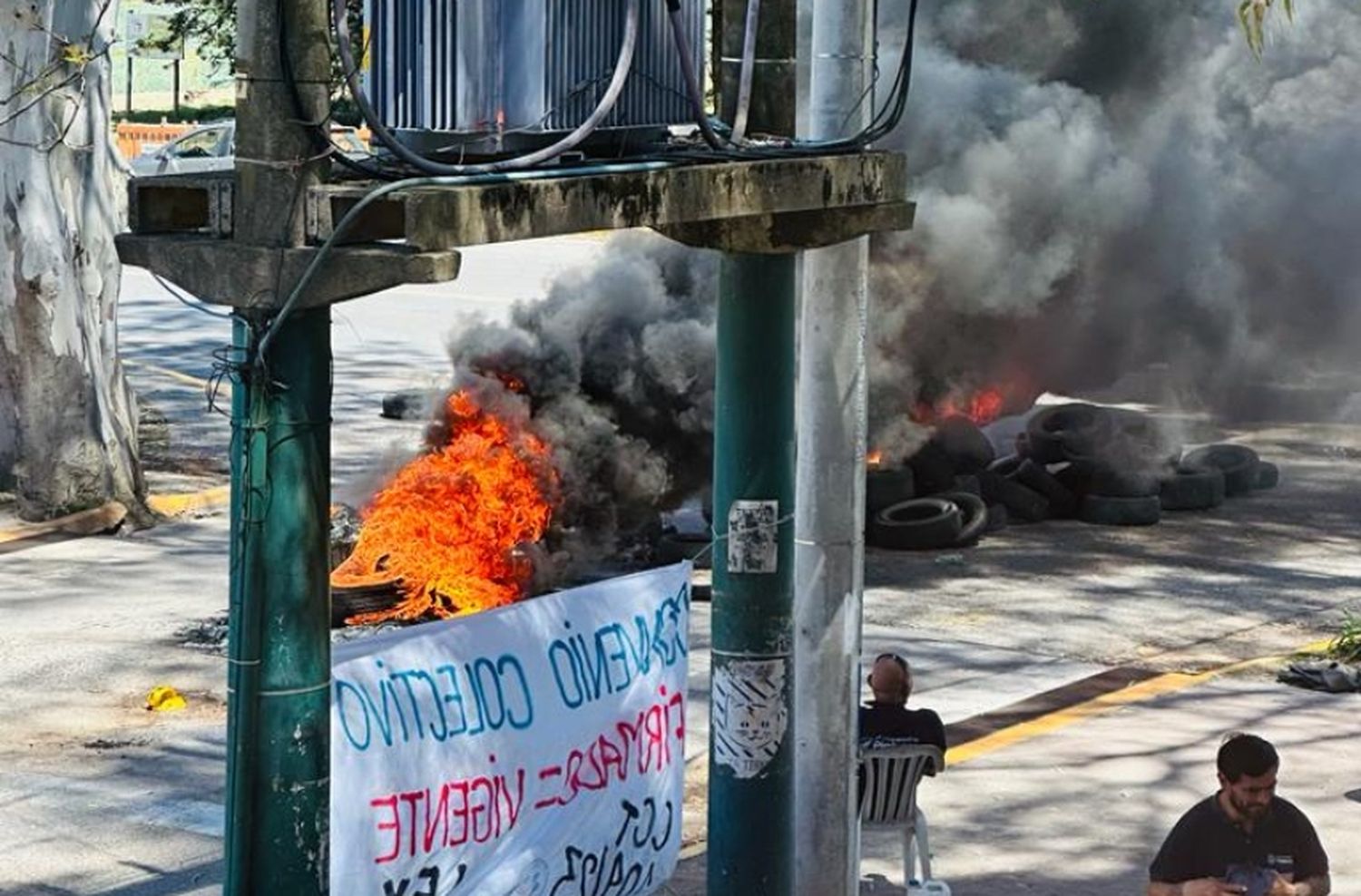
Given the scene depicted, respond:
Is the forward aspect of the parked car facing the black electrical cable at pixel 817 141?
no

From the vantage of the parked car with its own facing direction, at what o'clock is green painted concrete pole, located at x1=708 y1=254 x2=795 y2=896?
The green painted concrete pole is roughly at 9 o'clock from the parked car.

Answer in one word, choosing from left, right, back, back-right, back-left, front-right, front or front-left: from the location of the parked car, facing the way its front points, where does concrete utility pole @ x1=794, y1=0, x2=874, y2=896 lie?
left

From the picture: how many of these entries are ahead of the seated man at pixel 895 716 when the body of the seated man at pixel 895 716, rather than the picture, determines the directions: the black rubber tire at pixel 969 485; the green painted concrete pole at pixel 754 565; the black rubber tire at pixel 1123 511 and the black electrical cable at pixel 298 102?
2

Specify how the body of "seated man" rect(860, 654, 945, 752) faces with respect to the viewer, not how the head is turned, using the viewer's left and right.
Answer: facing away from the viewer

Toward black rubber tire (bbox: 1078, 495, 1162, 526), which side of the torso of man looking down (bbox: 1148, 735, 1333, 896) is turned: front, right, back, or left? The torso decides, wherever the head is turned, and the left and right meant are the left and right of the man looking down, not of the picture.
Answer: back

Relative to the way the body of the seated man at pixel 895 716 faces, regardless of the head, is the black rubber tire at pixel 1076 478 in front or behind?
in front

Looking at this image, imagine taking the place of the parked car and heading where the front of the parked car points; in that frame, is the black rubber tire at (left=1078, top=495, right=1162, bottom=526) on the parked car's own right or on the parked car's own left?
on the parked car's own left

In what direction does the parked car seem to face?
to the viewer's left

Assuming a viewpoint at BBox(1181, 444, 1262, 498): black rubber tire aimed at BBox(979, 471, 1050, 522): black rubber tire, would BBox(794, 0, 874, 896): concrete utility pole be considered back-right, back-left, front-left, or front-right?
front-left

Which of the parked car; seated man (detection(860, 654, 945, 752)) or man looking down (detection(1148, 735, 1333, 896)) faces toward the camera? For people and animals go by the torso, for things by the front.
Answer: man looking down (detection(1148, 735, 1333, 896))

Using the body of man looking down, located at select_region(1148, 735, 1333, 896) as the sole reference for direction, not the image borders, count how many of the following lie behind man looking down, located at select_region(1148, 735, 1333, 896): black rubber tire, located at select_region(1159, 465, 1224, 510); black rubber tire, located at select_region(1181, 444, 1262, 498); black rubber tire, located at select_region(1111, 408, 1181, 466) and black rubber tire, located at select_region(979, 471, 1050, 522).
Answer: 4

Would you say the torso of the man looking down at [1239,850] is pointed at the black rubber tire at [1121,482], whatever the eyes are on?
no

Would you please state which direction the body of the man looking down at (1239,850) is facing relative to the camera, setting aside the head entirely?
toward the camera

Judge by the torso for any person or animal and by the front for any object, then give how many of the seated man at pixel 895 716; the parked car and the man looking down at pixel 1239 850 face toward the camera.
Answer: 1

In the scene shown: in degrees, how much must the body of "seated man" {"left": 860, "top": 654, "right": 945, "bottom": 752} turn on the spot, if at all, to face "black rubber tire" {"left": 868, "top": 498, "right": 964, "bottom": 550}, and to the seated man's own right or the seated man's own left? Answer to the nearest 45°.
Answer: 0° — they already face it

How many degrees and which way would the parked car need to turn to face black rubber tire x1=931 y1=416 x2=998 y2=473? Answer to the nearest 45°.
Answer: approximately 90° to its left

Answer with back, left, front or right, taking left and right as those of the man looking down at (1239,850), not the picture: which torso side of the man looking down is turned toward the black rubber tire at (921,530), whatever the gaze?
back

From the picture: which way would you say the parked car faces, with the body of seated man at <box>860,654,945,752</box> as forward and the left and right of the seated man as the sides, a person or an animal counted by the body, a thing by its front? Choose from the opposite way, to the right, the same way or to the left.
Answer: to the left

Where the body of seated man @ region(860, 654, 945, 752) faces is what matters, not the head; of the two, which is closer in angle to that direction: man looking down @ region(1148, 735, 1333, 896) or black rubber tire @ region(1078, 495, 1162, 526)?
the black rubber tire
